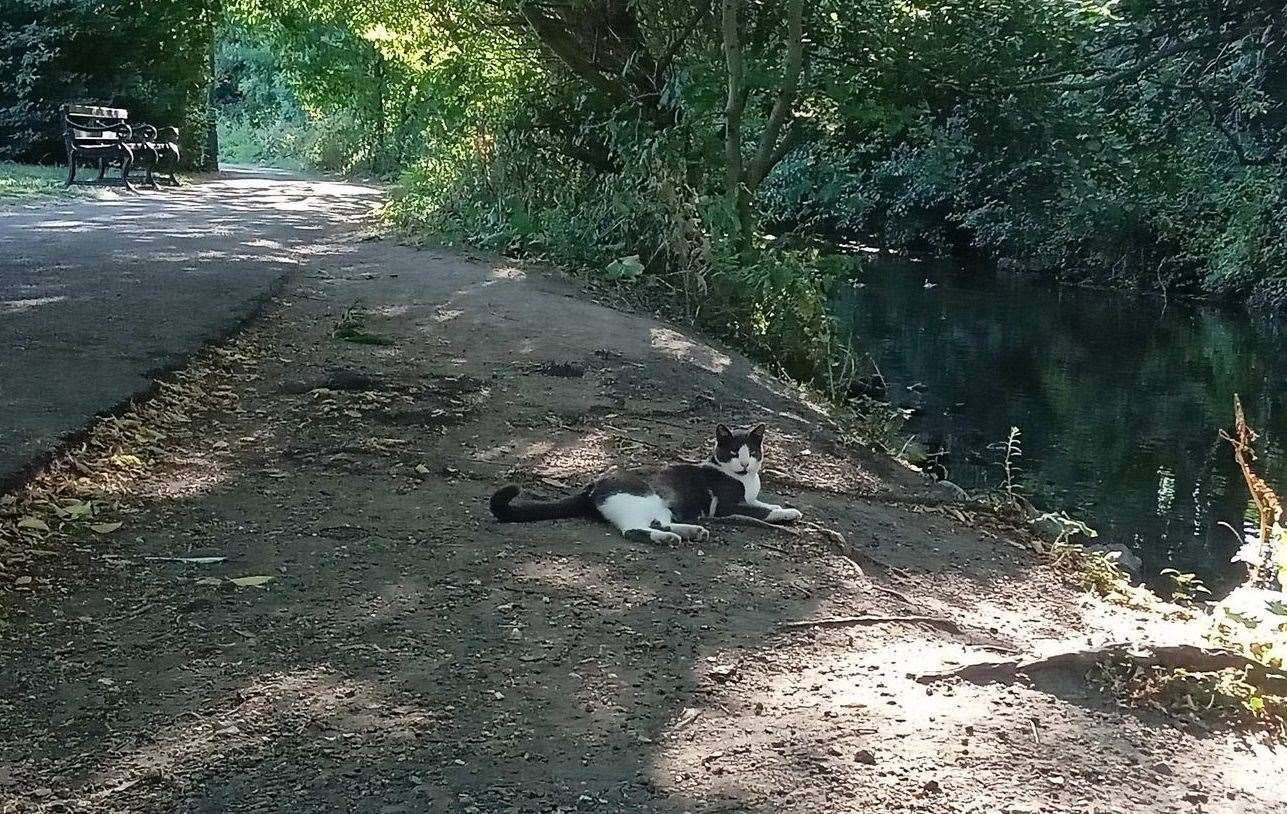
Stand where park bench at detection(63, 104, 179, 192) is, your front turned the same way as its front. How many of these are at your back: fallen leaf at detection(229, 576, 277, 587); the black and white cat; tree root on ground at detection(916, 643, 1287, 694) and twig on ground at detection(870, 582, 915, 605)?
0

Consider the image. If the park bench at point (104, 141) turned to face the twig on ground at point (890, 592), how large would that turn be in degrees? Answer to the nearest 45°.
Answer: approximately 45° to its right

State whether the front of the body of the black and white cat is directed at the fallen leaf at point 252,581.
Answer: no

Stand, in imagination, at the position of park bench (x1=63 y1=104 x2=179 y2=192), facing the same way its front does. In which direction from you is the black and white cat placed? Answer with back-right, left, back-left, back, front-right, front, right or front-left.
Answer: front-right

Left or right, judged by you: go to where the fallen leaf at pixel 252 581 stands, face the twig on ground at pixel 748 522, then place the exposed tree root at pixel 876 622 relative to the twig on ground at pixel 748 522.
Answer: right

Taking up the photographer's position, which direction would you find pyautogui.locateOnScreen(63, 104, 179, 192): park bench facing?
facing the viewer and to the right of the viewer

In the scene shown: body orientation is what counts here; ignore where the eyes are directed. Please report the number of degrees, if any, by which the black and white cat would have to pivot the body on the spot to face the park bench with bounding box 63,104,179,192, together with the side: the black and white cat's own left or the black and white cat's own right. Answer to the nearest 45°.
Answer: approximately 135° to the black and white cat's own left

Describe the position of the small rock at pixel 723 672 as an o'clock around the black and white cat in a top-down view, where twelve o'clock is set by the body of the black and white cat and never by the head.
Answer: The small rock is roughly at 3 o'clock from the black and white cat.

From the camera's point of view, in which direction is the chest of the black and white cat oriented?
to the viewer's right

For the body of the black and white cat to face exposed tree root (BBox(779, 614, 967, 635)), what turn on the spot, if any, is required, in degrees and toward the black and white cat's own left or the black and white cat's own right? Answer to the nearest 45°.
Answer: approximately 45° to the black and white cat's own right

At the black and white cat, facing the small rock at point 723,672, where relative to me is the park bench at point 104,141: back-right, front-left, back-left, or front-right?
back-right

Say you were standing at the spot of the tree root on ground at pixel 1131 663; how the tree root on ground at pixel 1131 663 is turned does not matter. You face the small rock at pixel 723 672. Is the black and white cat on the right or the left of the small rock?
right

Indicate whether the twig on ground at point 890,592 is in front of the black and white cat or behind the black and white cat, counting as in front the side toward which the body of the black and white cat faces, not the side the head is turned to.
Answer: in front

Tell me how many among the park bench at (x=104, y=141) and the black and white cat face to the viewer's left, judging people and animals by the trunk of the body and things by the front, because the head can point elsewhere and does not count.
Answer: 0

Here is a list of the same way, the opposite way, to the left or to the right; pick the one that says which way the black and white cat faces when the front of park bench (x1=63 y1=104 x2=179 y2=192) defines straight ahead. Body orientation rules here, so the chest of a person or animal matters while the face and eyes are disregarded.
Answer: the same way

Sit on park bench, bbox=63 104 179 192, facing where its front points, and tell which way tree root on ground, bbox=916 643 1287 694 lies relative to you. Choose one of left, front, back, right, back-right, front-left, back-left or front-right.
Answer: front-right

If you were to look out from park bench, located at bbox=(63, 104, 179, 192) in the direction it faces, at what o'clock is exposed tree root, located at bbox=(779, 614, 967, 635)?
The exposed tree root is roughly at 1 o'clock from the park bench.
